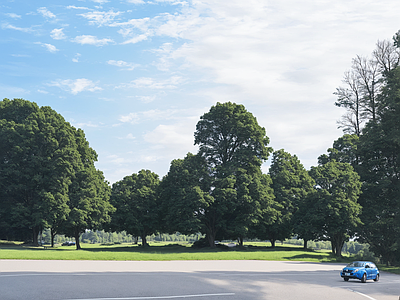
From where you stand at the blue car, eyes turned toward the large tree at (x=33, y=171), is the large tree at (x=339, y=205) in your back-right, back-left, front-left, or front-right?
front-right

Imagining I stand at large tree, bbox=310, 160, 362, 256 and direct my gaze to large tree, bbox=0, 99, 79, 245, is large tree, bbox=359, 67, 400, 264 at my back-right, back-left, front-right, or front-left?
back-left

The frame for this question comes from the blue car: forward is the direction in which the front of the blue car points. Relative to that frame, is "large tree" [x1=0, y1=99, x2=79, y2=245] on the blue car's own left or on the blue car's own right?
on the blue car's own right

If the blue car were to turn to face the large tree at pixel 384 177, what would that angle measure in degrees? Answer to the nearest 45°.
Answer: approximately 135° to its right

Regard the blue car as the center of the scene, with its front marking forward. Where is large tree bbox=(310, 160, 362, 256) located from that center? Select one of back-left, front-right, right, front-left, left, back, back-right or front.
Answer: back-right

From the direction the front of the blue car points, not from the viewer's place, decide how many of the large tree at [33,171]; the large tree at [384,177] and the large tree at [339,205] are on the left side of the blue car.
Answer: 0
